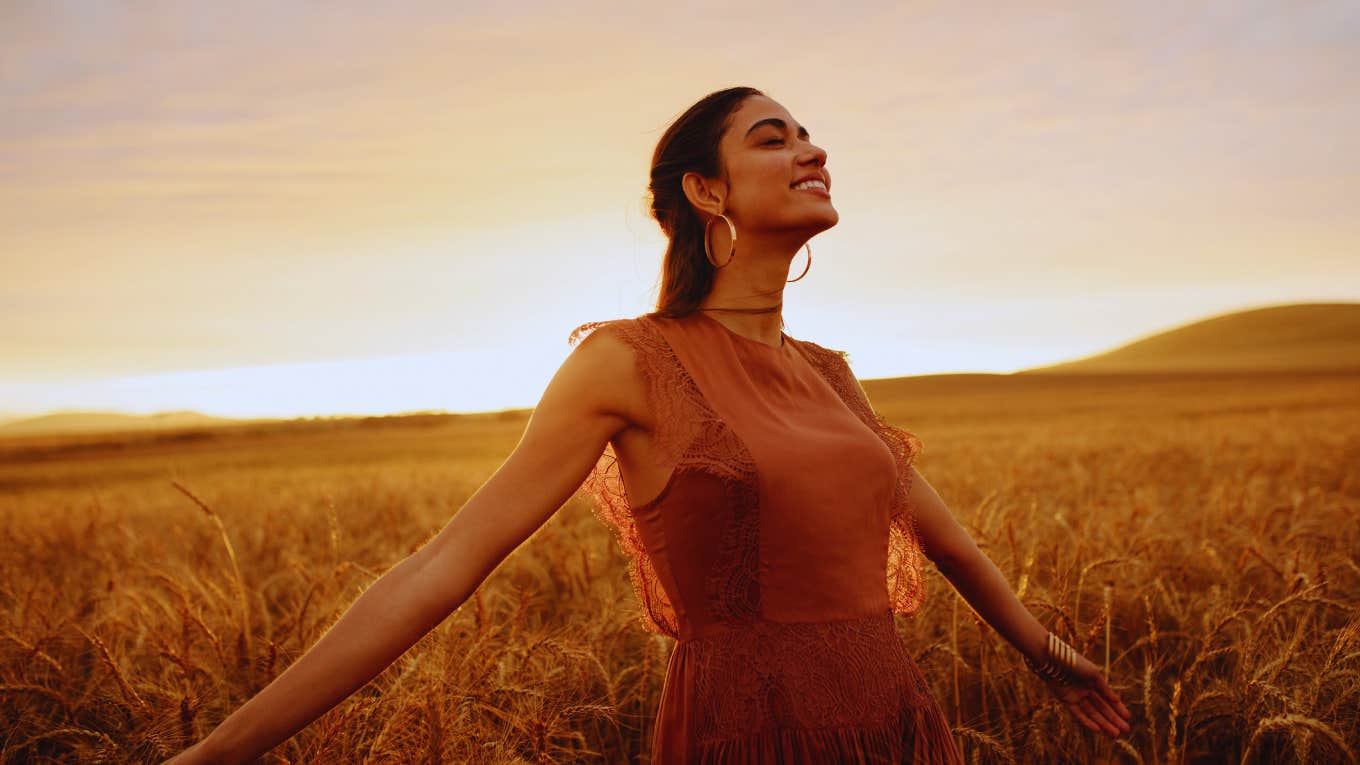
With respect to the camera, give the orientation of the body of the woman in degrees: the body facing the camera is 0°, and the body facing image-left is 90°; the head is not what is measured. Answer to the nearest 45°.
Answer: approximately 315°
